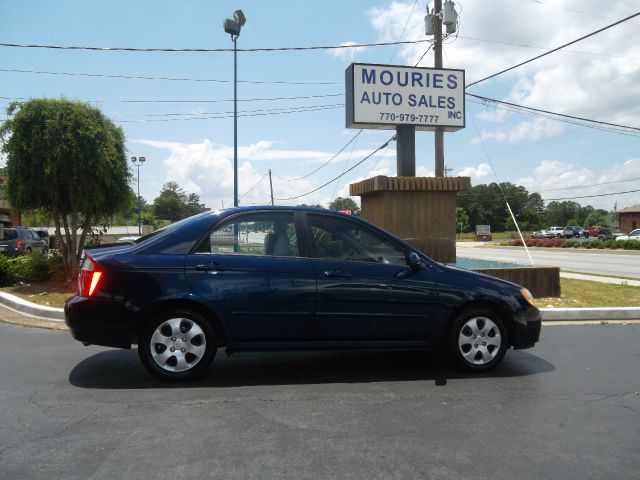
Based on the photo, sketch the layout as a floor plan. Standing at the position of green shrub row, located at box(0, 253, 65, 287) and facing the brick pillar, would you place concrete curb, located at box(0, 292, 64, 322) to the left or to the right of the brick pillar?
right

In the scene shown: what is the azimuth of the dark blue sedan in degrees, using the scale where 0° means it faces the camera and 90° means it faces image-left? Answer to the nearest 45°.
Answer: approximately 270°

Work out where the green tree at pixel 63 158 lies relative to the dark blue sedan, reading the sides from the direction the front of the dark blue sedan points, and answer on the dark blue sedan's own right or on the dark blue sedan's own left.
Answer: on the dark blue sedan's own left

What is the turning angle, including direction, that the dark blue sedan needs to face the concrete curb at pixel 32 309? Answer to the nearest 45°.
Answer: approximately 135° to its left

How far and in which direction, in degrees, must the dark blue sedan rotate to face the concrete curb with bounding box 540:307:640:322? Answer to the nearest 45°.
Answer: approximately 45° to its left

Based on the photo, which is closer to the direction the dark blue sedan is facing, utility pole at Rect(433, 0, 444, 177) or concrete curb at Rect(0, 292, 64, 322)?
the utility pole

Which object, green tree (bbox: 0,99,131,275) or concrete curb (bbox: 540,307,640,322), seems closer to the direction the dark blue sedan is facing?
the concrete curb

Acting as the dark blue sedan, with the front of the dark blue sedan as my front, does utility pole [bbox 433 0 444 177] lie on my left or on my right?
on my left

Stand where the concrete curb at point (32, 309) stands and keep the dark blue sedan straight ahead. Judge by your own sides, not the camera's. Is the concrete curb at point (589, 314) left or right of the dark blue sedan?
left

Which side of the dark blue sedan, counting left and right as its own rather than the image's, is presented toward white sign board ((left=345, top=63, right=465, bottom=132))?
left

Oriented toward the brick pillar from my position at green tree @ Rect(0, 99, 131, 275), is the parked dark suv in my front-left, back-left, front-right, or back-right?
back-left
